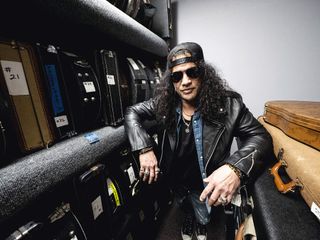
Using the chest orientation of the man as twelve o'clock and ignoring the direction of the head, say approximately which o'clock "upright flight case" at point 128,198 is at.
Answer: The upright flight case is roughly at 2 o'clock from the man.

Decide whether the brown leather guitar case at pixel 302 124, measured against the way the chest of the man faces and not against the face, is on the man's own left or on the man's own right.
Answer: on the man's own left

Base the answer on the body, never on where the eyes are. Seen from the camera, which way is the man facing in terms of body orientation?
toward the camera

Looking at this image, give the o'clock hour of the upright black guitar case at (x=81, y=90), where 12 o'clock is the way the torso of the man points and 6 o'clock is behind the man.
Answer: The upright black guitar case is roughly at 2 o'clock from the man.

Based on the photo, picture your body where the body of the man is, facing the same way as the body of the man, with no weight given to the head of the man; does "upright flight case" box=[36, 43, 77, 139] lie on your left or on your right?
on your right

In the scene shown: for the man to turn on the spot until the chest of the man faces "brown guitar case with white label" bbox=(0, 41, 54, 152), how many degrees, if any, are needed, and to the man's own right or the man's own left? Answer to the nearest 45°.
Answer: approximately 45° to the man's own right

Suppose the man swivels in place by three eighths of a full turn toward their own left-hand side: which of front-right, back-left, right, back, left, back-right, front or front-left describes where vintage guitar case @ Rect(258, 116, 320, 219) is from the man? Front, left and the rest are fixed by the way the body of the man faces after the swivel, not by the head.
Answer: right
